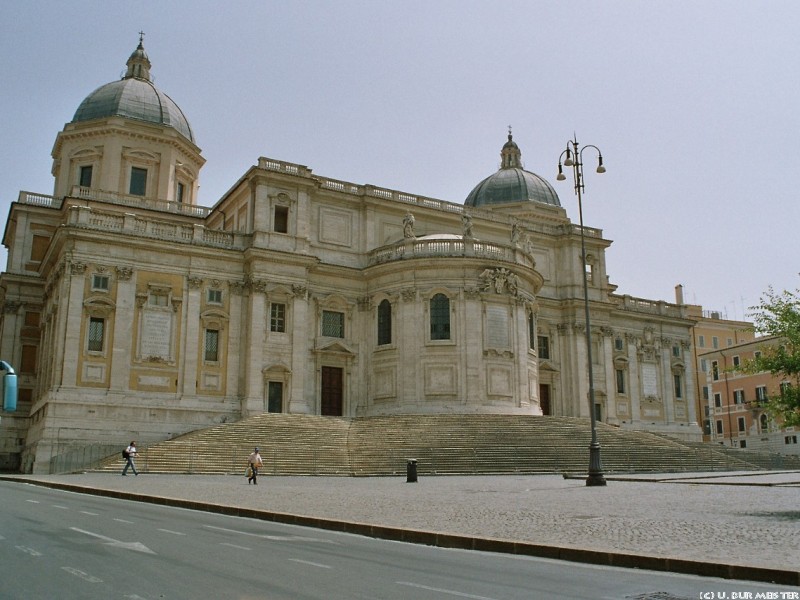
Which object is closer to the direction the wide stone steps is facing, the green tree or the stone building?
the green tree

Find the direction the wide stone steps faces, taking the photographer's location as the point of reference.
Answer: facing the viewer

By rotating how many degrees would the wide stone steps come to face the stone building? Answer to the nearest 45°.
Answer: approximately 135° to its right
